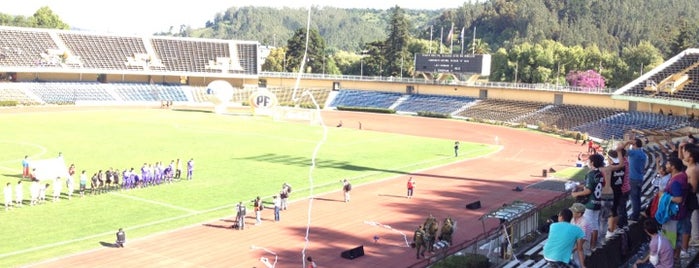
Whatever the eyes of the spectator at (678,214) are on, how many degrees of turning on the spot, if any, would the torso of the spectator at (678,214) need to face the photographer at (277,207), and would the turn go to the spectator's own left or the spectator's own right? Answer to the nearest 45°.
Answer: approximately 45° to the spectator's own right

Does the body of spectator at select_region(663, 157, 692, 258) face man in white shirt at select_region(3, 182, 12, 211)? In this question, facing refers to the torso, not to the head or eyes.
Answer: yes

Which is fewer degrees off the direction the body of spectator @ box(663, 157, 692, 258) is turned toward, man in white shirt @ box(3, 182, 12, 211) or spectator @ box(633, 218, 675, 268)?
the man in white shirt

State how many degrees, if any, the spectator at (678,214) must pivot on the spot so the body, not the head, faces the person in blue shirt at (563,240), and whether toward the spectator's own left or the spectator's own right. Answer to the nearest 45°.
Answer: approximately 45° to the spectator's own left

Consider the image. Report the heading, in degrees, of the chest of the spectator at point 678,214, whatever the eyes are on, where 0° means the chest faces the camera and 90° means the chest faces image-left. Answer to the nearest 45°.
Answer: approximately 90°

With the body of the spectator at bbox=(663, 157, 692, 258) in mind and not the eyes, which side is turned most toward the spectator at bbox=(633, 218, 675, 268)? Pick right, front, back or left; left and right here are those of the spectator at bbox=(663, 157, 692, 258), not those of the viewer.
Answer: left

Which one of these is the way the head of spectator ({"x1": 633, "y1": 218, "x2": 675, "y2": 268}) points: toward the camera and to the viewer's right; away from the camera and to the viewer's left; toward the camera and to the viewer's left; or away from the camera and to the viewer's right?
away from the camera and to the viewer's left
